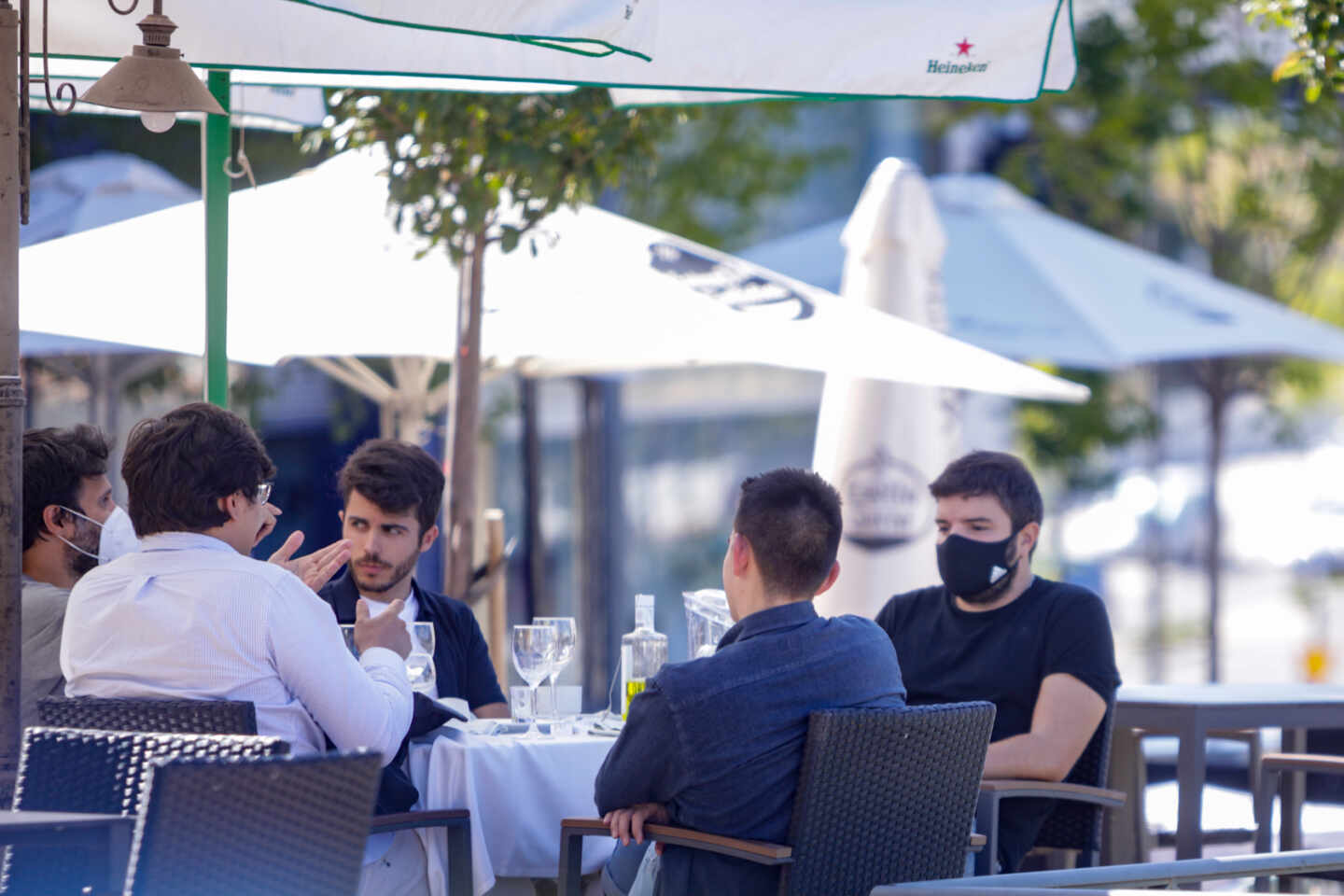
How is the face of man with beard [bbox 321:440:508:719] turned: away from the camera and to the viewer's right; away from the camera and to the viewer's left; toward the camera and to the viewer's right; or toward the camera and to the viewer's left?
toward the camera and to the viewer's left

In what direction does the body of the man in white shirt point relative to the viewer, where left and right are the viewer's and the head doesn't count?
facing away from the viewer and to the right of the viewer

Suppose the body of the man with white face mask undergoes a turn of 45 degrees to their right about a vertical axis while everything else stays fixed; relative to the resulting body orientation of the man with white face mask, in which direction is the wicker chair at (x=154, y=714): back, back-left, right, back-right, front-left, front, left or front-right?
front-right

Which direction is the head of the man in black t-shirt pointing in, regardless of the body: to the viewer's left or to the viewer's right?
to the viewer's left

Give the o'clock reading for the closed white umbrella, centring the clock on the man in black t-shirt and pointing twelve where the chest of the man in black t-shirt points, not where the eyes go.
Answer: The closed white umbrella is roughly at 4 o'clock from the man in black t-shirt.

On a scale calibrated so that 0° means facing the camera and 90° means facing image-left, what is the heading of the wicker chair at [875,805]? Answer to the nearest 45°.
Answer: approximately 135°

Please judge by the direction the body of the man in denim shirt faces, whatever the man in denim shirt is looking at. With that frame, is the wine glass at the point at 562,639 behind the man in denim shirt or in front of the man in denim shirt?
in front

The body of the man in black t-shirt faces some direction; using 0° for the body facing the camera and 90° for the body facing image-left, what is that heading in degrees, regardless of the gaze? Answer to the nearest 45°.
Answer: approximately 45°

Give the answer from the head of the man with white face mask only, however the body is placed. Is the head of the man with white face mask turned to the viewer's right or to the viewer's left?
to the viewer's right

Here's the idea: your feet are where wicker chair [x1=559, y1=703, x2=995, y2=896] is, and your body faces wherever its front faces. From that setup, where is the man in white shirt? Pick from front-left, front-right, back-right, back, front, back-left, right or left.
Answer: front-left

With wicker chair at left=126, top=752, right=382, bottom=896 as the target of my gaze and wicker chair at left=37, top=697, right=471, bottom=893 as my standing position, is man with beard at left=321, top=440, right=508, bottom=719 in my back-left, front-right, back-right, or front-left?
back-left

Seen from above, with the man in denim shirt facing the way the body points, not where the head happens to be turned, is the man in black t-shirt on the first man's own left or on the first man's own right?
on the first man's own right

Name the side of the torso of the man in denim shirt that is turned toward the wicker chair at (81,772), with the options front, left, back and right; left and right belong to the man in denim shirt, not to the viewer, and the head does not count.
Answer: left

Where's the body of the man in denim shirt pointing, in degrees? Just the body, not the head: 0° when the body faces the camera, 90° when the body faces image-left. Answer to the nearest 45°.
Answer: approximately 135°

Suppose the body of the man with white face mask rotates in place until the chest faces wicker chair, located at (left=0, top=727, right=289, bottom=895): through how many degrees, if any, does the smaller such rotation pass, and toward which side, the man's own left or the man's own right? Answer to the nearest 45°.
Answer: approximately 90° to the man's own right

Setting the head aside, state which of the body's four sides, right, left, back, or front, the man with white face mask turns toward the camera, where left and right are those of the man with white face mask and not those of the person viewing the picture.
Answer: right
